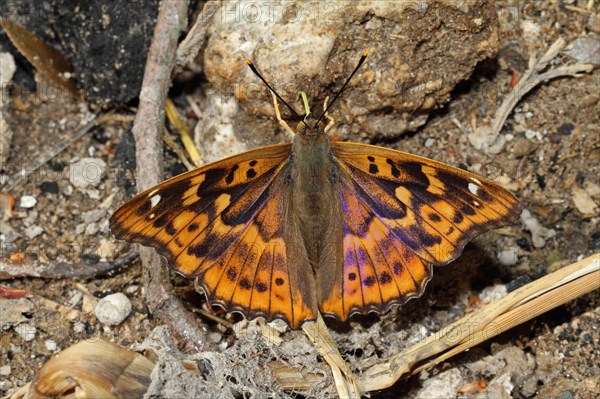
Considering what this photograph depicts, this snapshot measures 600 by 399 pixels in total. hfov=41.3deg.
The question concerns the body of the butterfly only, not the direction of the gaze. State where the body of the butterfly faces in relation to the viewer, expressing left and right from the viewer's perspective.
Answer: facing away from the viewer

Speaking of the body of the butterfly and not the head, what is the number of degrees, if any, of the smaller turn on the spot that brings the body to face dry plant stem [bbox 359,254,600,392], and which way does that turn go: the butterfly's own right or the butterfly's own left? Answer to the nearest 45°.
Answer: approximately 90° to the butterfly's own right

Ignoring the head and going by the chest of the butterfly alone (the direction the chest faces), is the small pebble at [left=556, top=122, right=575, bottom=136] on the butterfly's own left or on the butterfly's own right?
on the butterfly's own right

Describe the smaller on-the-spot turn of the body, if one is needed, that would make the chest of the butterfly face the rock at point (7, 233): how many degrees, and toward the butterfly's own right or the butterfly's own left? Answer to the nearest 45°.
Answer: approximately 90° to the butterfly's own left

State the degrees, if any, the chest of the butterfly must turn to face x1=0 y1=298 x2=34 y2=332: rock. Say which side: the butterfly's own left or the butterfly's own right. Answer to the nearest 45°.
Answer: approximately 90° to the butterfly's own left

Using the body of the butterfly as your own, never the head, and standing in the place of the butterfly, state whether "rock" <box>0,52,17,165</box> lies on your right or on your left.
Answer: on your left

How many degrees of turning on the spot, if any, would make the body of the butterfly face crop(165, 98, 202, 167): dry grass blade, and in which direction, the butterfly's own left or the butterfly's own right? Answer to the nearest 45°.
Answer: approximately 45° to the butterfly's own left

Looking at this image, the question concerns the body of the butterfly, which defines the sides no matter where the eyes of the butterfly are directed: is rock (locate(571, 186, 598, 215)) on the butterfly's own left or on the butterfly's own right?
on the butterfly's own right
